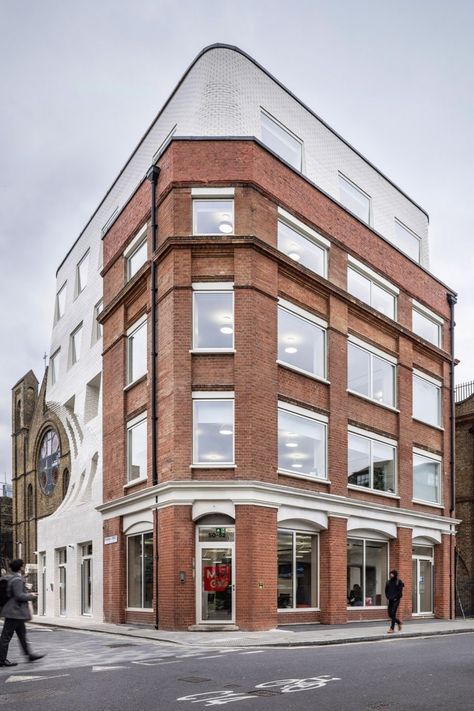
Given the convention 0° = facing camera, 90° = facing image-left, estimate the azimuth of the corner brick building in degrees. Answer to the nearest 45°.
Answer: approximately 0°

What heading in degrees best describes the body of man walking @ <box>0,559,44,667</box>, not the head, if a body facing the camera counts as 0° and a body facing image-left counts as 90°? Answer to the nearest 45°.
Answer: approximately 270°

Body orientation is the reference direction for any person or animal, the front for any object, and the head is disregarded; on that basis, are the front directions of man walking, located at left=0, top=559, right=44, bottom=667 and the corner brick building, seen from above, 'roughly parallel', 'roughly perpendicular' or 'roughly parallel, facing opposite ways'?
roughly perpendicular

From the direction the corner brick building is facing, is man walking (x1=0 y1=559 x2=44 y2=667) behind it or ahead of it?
ahead

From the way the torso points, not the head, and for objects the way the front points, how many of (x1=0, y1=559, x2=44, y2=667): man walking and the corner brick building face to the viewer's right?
1
